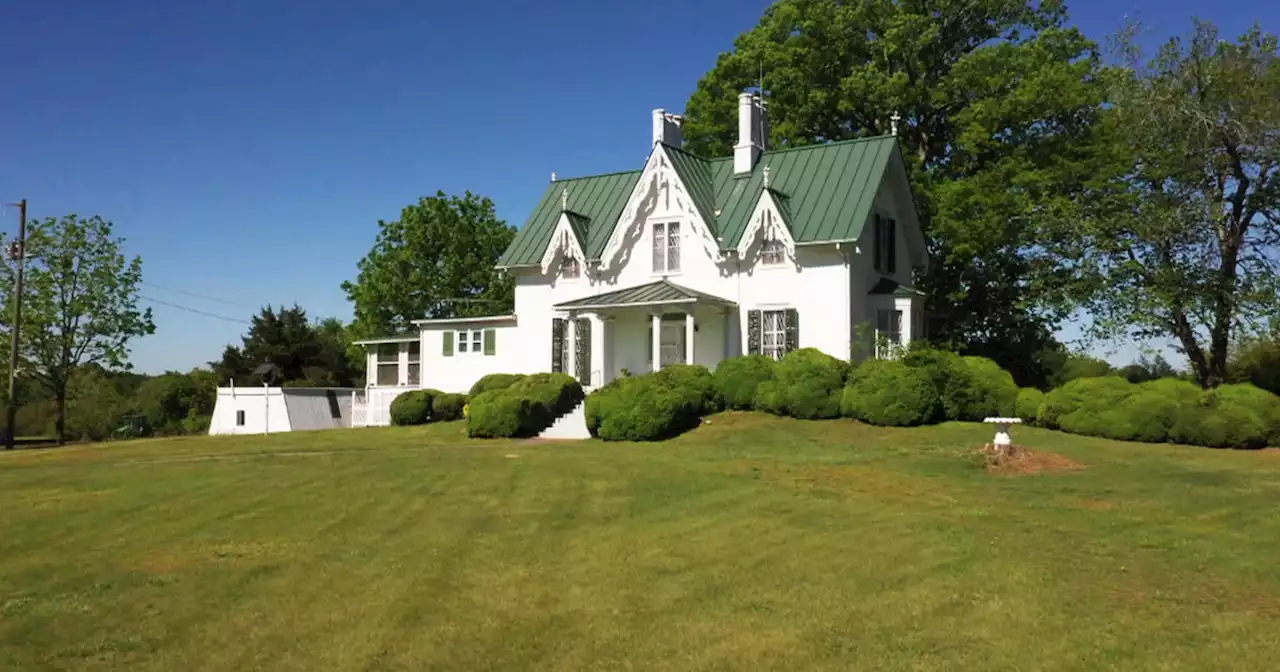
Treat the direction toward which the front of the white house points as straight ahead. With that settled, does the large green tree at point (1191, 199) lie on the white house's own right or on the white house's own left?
on the white house's own left

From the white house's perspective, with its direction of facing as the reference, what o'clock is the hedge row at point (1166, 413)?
The hedge row is roughly at 9 o'clock from the white house.

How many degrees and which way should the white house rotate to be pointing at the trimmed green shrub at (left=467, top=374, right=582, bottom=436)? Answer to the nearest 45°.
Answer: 0° — it already faces it

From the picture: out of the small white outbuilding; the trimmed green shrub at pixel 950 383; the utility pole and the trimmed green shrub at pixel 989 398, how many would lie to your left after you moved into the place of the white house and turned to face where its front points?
2

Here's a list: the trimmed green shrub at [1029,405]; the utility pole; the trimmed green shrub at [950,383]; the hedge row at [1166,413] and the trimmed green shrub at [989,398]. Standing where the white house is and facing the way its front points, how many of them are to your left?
4

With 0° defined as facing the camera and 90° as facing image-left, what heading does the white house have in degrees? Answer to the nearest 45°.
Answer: approximately 45°

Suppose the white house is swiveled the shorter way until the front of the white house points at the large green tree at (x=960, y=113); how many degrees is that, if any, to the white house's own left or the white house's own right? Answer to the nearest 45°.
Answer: approximately 135° to the white house's own left

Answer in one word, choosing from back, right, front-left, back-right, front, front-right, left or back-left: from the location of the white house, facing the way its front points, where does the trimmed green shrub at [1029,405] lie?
left

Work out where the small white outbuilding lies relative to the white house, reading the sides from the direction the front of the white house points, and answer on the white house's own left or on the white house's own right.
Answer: on the white house's own right

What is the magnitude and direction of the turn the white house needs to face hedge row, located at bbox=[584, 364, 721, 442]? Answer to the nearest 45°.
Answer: approximately 45° to its left

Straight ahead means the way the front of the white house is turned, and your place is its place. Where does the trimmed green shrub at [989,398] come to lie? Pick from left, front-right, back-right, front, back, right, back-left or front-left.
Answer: left

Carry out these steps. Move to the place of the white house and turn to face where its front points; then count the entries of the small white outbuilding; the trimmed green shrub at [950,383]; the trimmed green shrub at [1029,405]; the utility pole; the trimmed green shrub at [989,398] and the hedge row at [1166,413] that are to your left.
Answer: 4

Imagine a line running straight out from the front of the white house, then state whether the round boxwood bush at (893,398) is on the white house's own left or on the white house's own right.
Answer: on the white house's own left

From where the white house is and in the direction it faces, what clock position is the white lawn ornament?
The white lawn ornament is roughly at 10 o'clock from the white house.
